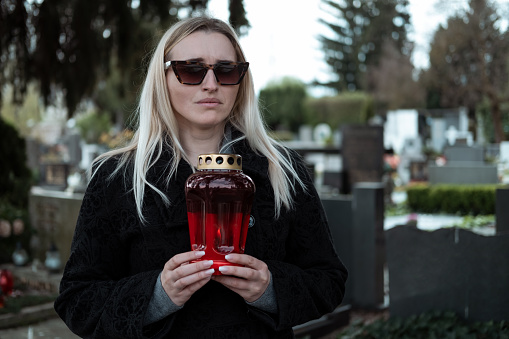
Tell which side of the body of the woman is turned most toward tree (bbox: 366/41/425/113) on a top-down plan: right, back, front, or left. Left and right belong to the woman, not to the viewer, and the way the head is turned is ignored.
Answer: back

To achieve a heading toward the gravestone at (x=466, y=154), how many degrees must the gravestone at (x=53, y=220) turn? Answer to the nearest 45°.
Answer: approximately 135° to its left

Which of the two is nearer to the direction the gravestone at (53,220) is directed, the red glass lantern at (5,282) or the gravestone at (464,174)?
the red glass lantern

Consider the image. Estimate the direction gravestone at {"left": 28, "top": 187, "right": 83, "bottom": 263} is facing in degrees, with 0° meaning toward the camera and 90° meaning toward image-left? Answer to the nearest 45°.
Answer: approximately 0°

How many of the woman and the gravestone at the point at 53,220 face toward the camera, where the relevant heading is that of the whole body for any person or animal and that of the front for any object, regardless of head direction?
2

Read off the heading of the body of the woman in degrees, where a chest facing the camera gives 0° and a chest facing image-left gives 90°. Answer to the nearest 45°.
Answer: approximately 0°

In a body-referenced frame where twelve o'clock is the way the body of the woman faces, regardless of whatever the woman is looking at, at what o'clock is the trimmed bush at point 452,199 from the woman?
The trimmed bush is roughly at 7 o'clock from the woman.

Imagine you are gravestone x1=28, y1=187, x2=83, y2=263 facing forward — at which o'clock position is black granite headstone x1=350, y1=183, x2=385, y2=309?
The black granite headstone is roughly at 10 o'clock from the gravestone.

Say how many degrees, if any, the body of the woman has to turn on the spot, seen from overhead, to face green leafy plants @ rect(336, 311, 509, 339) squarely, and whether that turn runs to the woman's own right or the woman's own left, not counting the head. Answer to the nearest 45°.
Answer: approximately 135° to the woman's own left

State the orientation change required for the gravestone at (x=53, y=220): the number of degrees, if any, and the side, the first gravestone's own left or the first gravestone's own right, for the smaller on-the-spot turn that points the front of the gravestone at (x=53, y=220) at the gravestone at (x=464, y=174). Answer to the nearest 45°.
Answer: approximately 135° to the first gravestone's own left

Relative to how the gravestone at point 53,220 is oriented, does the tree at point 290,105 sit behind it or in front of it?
behind
